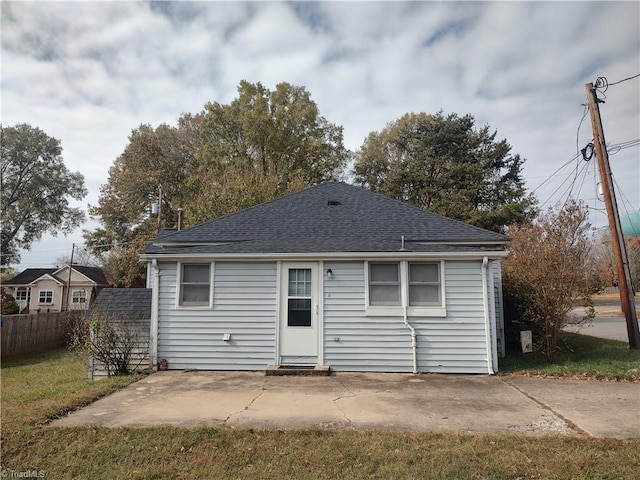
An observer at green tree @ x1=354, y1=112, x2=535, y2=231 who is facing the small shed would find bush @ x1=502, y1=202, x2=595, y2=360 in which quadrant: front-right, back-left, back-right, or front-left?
front-left

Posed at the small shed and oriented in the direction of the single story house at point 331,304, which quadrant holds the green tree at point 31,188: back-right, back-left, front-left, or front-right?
back-left

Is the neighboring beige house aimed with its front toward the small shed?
yes

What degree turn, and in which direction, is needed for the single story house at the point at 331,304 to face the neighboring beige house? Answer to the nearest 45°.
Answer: approximately 135° to its right

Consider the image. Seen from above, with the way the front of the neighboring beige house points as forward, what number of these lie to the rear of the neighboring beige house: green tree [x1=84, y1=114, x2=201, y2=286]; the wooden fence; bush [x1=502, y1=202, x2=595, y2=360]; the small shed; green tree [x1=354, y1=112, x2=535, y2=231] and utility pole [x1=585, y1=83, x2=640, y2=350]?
0

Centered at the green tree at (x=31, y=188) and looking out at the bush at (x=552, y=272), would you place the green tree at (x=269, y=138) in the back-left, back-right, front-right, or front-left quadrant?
front-left

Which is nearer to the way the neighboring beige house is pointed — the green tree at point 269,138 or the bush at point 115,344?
the bush

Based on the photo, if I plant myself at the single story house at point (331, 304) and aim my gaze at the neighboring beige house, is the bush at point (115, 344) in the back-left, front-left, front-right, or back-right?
front-left

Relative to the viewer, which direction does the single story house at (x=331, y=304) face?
toward the camera

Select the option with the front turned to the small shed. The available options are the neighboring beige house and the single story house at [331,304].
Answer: the neighboring beige house

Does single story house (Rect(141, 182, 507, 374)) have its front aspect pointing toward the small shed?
no

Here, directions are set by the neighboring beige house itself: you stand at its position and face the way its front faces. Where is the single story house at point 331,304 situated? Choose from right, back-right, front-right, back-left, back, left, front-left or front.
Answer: front

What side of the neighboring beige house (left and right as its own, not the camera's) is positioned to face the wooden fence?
front

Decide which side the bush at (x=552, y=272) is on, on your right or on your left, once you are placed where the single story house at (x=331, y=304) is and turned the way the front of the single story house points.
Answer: on your left

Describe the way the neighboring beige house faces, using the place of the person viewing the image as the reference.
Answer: facing the viewer

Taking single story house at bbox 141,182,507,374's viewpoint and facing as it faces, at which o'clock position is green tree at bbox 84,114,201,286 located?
The green tree is roughly at 5 o'clock from the single story house.

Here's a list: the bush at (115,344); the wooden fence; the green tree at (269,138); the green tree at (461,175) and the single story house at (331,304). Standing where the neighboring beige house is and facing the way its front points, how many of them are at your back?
0

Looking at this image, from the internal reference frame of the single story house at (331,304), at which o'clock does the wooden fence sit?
The wooden fence is roughly at 4 o'clock from the single story house.

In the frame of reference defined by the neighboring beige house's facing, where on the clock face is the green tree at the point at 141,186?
The green tree is roughly at 11 o'clock from the neighboring beige house.
